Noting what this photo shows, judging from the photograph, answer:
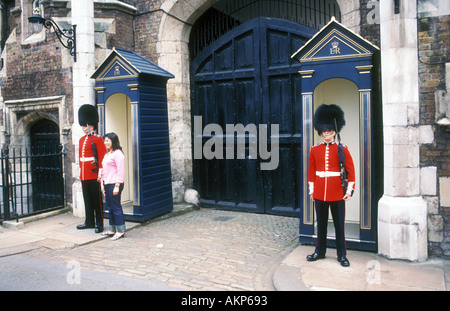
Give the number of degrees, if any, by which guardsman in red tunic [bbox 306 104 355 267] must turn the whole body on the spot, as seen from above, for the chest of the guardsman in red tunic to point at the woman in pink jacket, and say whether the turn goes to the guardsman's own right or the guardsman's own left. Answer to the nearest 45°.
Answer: approximately 90° to the guardsman's own right

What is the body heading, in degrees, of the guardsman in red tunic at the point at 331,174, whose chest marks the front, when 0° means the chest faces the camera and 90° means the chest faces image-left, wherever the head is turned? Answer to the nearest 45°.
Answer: approximately 0°

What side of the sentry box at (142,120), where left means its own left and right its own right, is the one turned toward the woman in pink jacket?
front

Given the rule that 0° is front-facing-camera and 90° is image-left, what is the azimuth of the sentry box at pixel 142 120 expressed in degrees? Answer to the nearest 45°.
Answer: approximately 45°

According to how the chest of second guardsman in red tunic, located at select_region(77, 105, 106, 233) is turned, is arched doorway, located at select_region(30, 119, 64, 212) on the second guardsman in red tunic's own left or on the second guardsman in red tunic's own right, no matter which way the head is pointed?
on the second guardsman in red tunic's own right

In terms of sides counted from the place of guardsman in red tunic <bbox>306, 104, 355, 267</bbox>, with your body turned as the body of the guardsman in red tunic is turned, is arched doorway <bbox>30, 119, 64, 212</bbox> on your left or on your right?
on your right

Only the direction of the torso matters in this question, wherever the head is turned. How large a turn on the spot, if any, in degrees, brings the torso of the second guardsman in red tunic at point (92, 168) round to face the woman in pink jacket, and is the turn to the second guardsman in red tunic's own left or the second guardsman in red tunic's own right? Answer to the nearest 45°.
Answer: approximately 90° to the second guardsman in red tunic's own left

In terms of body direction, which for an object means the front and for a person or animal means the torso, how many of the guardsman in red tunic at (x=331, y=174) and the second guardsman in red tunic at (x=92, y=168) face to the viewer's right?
0
